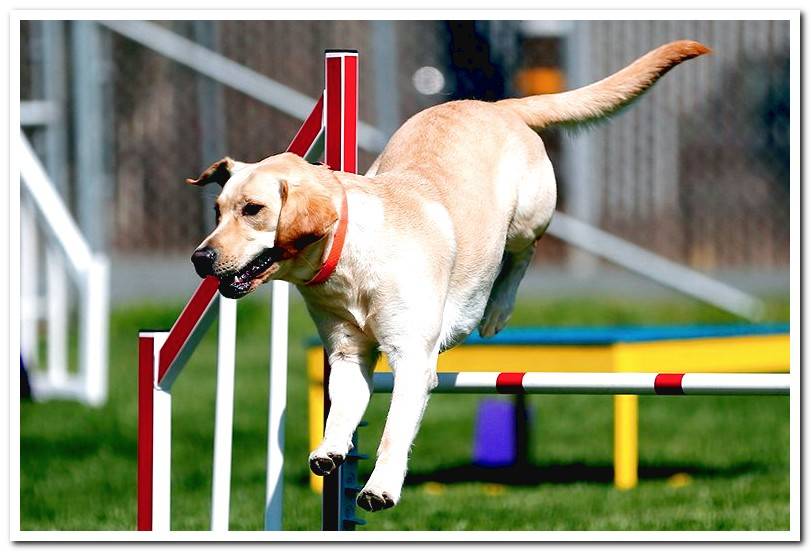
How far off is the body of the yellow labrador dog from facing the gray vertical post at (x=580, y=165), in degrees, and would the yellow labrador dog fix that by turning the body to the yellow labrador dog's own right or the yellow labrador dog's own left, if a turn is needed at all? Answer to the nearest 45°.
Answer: approximately 135° to the yellow labrador dog's own right

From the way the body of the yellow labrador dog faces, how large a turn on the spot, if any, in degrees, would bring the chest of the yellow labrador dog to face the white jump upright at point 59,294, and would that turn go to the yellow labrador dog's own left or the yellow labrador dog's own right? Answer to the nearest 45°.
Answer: approximately 90° to the yellow labrador dog's own right

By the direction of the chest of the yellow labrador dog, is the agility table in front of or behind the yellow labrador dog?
behind

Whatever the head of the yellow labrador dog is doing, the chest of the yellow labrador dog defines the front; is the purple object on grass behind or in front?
behind

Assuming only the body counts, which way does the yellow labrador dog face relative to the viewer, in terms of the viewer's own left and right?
facing the viewer and to the left of the viewer

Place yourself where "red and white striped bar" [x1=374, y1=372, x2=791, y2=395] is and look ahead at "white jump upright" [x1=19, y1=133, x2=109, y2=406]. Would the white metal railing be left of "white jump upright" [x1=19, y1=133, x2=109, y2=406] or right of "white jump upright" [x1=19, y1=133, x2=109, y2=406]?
right
